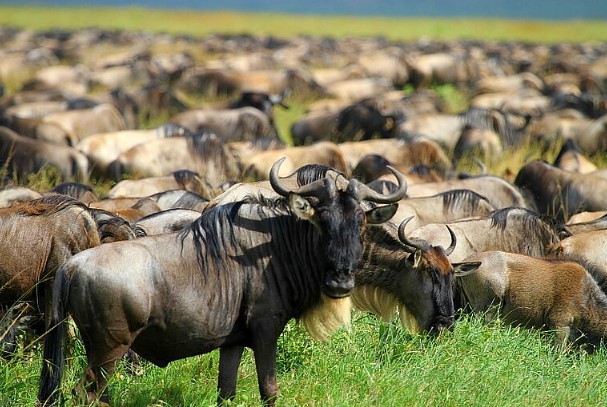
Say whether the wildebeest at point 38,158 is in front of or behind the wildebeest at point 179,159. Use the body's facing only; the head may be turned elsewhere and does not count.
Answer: behind

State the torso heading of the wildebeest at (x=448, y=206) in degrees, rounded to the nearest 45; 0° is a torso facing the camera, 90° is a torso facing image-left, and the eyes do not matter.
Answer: approximately 270°

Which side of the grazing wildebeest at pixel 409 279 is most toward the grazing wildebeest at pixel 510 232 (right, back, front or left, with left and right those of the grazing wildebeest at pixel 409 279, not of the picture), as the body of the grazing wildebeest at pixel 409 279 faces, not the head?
left

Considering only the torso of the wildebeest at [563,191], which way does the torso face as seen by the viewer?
to the viewer's left
